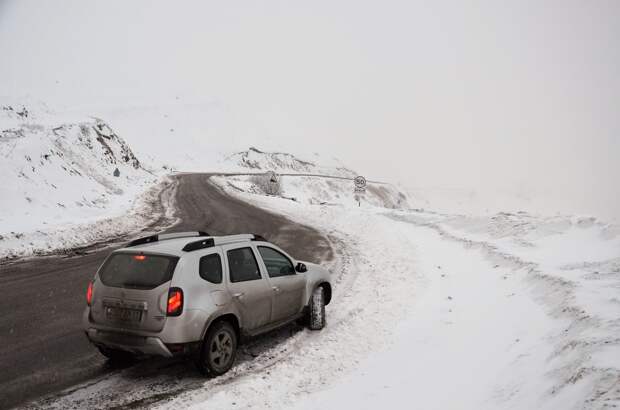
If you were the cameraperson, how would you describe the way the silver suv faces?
facing away from the viewer and to the right of the viewer

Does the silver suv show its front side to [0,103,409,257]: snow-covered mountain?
no
